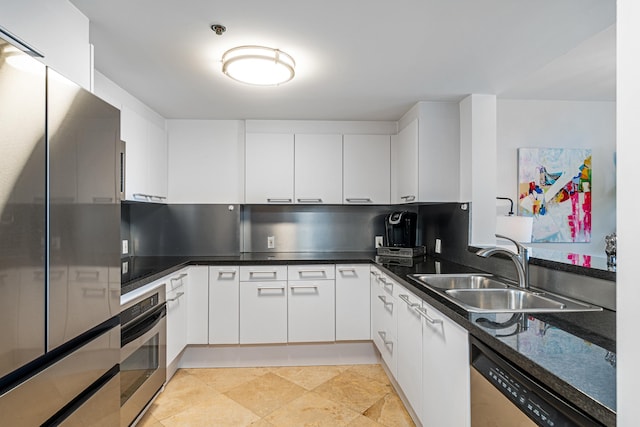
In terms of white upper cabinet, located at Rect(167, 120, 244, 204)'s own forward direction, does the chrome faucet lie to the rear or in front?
in front

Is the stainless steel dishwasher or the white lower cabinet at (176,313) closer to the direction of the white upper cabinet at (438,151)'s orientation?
the white lower cabinet

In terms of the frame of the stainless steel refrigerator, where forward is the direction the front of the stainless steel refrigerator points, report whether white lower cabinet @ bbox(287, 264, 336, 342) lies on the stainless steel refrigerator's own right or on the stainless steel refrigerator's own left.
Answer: on the stainless steel refrigerator's own left

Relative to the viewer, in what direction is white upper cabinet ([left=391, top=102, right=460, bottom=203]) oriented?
to the viewer's left

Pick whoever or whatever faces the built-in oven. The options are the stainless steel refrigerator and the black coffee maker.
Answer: the black coffee maker

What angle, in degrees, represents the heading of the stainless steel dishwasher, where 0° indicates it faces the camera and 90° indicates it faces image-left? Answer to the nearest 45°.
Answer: approximately 45°

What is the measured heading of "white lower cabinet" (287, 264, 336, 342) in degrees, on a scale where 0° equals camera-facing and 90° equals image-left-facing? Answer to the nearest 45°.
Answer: approximately 0°

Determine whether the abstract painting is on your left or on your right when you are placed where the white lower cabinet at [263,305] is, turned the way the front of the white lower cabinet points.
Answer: on your left

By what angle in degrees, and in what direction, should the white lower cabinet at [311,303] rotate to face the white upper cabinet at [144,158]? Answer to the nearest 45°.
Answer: approximately 90° to its right

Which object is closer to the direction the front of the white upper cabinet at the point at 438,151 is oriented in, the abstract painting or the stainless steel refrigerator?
the stainless steel refrigerator

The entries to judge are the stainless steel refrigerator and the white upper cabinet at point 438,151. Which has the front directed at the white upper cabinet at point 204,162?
the white upper cabinet at point 438,151

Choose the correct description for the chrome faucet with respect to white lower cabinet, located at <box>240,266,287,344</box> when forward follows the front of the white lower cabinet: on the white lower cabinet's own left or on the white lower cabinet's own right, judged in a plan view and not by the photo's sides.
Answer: on the white lower cabinet's own left
